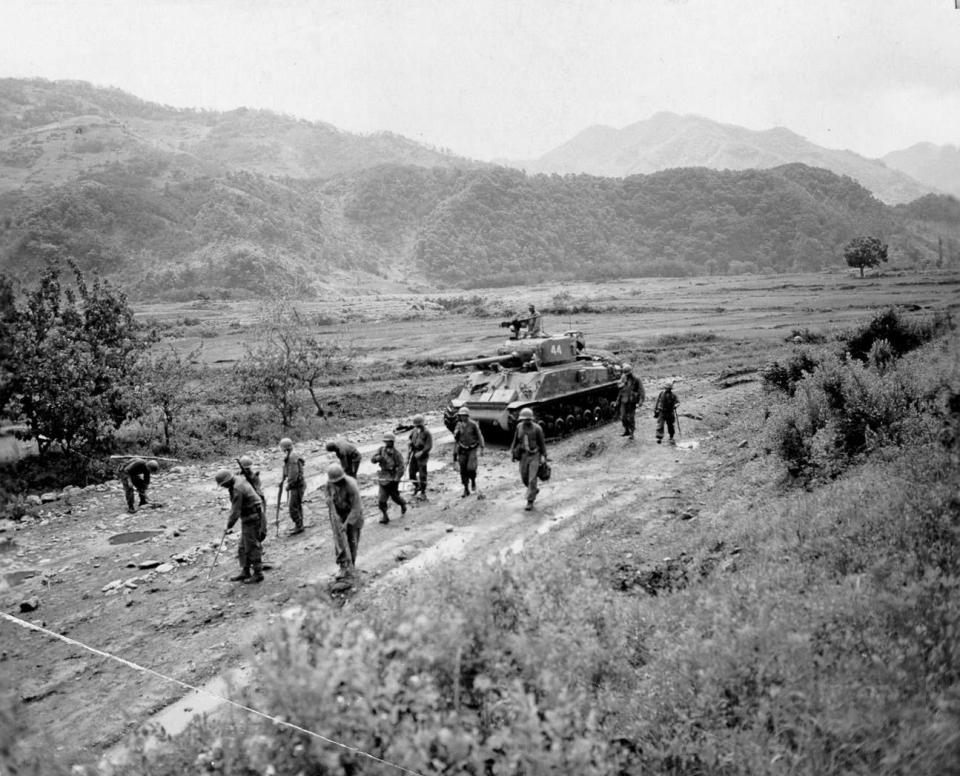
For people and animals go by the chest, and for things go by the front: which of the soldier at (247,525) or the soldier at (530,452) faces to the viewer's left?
the soldier at (247,525)

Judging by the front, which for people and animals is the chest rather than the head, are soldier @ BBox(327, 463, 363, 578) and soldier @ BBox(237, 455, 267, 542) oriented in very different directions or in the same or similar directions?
same or similar directions

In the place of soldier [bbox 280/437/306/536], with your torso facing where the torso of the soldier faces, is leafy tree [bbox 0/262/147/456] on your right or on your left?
on your right

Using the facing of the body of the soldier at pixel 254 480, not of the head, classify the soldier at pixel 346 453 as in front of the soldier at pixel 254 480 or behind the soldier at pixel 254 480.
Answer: behind

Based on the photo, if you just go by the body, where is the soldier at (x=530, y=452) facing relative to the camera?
toward the camera

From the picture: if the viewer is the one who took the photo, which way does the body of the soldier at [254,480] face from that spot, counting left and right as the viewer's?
facing the viewer and to the left of the viewer

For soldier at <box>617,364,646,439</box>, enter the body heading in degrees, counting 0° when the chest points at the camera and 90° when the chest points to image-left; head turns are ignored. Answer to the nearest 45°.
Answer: approximately 45°

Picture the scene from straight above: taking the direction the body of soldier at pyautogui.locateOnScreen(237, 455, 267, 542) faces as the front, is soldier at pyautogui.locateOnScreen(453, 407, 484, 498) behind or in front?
behind

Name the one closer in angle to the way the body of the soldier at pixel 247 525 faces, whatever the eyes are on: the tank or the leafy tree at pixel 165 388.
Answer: the leafy tree

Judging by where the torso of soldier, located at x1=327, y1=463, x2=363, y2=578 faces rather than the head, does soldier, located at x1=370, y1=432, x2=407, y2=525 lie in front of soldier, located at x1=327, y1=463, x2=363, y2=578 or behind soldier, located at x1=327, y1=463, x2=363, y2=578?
behind

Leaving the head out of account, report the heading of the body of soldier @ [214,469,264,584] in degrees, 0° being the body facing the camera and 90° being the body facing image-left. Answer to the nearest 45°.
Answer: approximately 90°
